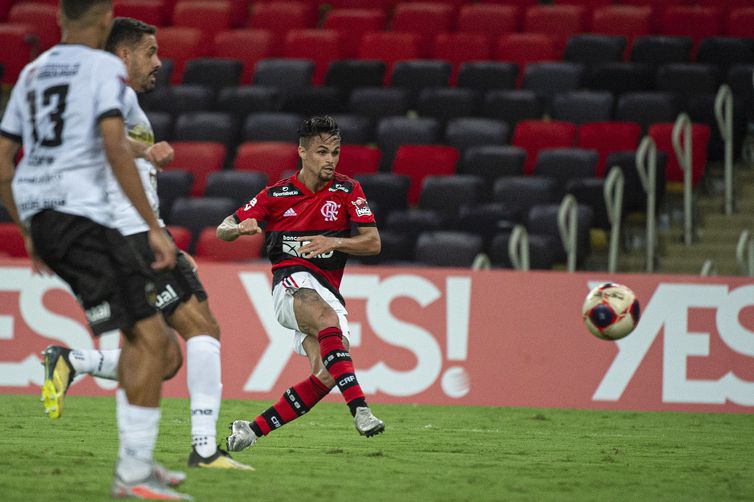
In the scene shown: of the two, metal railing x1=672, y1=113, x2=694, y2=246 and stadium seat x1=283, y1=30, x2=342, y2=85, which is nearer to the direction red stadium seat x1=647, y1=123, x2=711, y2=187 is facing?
the metal railing

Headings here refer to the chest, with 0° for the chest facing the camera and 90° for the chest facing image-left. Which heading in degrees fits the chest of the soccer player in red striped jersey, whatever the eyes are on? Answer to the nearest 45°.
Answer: approximately 315°

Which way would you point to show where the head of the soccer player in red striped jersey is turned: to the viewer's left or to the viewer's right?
to the viewer's right

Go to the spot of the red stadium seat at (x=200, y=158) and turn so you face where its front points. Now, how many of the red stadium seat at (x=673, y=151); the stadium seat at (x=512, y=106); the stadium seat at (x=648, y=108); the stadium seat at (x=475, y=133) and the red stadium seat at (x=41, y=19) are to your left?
4

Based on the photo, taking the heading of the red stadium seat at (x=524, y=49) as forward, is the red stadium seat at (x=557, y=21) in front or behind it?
behind

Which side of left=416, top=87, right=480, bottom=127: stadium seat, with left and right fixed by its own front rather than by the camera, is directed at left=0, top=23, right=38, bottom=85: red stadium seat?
right

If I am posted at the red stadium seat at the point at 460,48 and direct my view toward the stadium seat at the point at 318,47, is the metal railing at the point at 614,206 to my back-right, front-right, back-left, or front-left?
back-left

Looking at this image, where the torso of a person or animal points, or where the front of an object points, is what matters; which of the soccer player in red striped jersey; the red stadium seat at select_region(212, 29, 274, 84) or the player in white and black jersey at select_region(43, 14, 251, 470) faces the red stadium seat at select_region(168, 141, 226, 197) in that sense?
the red stadium seat at select_region(212, 29, 274, 84)

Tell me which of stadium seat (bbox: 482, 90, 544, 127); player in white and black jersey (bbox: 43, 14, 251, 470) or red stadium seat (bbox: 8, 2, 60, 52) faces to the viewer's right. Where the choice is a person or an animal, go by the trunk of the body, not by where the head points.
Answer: the player in white and black jersey

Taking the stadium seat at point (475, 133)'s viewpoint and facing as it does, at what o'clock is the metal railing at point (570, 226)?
The metal railing is roughly at 11 o'clock from the stadium seat.

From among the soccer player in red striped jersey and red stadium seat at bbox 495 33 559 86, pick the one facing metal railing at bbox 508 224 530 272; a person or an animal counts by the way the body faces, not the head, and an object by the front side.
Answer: the red stadium seat

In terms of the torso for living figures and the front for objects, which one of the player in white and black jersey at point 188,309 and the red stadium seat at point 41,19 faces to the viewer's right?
the player in white and black jersey

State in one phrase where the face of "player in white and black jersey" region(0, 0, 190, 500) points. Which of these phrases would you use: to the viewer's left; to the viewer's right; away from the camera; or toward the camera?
away from the camera
